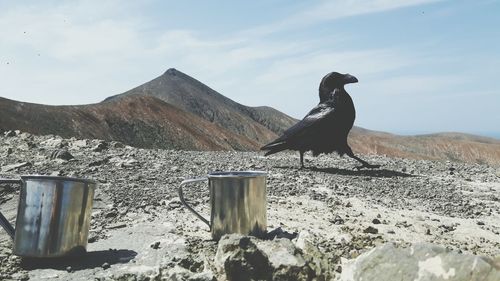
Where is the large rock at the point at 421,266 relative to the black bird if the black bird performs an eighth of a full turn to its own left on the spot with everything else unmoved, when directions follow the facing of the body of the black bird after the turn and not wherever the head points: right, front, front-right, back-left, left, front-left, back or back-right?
back-right

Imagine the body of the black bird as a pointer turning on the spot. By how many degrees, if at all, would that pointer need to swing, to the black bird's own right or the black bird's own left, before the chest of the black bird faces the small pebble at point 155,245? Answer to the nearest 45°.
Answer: approximately 90° to the black bird's own right

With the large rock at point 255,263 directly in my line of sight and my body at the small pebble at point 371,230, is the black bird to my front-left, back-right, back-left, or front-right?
back-right

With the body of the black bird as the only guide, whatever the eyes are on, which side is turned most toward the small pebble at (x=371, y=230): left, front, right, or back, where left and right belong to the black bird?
right

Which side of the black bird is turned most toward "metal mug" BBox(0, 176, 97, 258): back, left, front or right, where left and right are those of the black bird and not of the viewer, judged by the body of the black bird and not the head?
right

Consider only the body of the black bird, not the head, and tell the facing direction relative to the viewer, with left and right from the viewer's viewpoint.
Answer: facing to the right of the viewer
